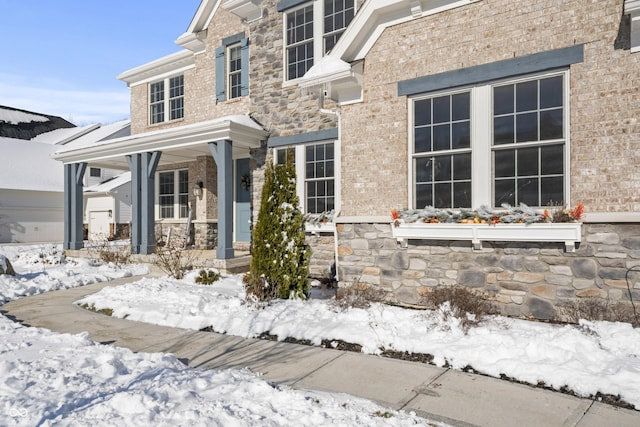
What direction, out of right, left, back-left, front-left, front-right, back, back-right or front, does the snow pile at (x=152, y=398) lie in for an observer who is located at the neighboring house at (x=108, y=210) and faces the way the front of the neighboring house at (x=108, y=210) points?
front-left

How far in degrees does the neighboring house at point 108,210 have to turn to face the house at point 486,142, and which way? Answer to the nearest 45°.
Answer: approximately 45° to its left

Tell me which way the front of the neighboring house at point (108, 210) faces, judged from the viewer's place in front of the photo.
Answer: facing the viewer and to the left of the viewer

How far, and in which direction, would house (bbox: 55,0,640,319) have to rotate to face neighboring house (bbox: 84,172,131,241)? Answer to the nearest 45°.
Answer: approximately 90° to its right

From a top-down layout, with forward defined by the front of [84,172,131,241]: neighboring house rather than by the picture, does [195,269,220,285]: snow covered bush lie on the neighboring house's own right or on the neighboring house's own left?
on the neighboring house's own left

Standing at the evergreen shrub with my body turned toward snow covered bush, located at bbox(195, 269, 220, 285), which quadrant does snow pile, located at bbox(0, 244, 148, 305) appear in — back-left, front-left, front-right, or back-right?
front-left

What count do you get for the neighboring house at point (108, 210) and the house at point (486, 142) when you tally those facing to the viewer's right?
0

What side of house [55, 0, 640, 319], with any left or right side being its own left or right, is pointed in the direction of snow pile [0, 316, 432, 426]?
front

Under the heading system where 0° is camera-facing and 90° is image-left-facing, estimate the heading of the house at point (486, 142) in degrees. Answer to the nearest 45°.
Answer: approximately 45°
